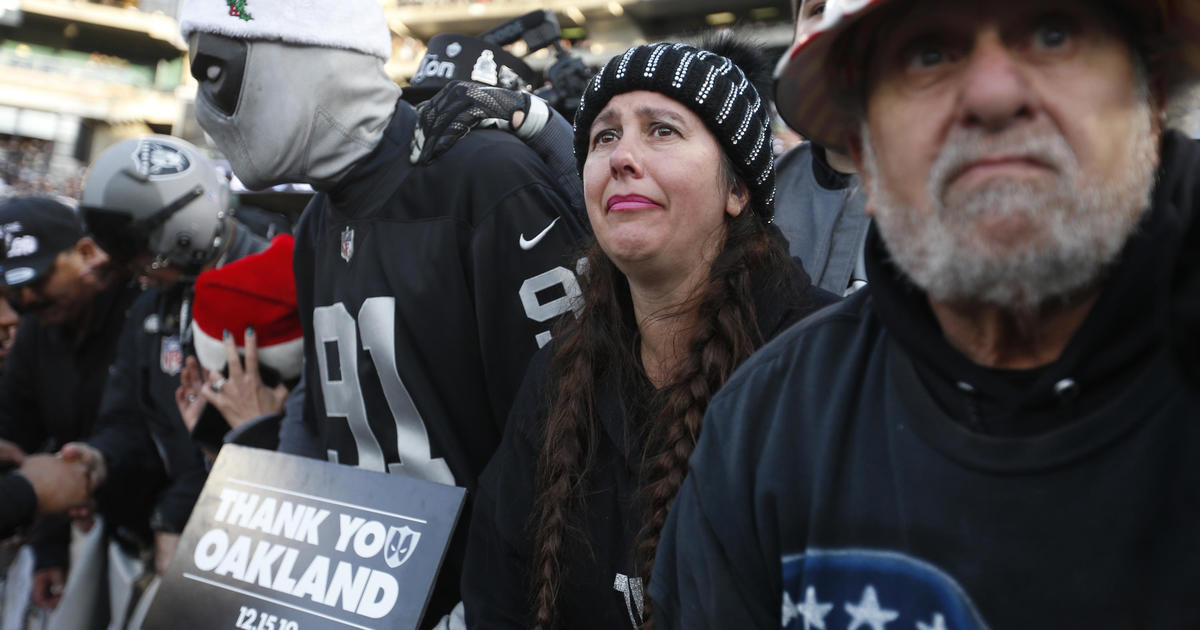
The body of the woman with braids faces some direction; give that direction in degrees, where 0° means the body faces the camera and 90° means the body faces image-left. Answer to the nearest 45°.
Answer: approximately 45°

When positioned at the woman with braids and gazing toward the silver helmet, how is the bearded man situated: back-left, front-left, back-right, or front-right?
back-left

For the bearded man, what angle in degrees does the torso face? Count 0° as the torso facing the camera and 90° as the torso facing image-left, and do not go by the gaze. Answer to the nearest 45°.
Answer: approximately 0°

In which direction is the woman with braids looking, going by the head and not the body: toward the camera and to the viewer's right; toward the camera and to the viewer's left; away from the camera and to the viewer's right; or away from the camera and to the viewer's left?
toward the camera and to the viewer's left

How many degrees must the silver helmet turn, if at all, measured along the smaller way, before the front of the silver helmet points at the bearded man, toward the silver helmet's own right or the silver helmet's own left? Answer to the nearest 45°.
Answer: approximately 90° to the silver helmet's own left

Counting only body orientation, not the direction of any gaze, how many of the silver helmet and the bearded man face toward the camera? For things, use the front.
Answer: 1

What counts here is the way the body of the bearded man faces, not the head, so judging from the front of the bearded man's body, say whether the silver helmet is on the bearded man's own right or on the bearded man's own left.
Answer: on the bearded man's own right

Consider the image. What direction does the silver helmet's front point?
to the viewer's left

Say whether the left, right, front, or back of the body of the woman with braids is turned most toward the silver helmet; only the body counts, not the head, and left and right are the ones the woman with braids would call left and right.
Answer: right
